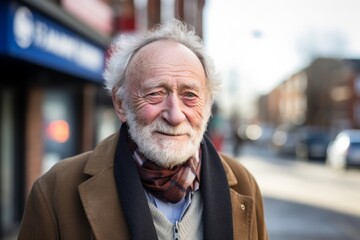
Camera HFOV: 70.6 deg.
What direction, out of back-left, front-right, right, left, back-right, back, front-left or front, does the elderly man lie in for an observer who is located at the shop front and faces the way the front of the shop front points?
front-right

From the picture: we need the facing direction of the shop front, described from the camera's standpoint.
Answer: facing the viewer and to the right of the viewer

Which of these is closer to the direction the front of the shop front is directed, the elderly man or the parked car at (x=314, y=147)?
the elderly man

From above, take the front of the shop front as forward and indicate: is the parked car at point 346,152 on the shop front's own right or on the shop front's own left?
on the shop front's own left

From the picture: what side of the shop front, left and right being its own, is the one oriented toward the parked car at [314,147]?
left
